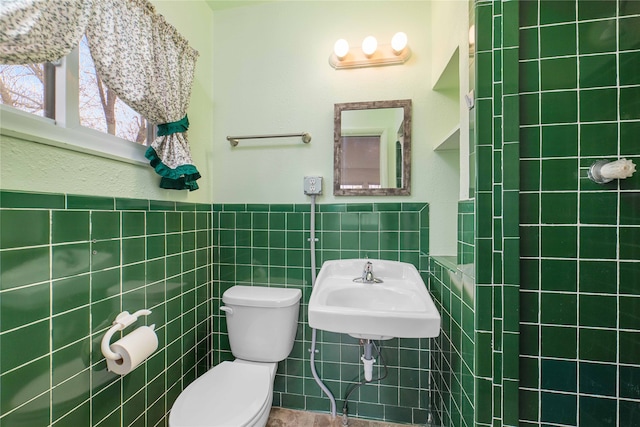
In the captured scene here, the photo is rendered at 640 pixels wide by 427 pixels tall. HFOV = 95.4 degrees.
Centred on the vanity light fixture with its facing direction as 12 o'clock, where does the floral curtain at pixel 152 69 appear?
The floral curtain is roughly at 2 o'clock from the vanity light fixture.

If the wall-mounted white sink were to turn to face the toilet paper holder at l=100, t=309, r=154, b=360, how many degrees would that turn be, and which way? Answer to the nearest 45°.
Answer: approximately 45° to its right

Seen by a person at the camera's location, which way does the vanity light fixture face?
facing the viewer

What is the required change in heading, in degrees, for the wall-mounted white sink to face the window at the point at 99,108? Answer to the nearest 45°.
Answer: approximately 90° to its right

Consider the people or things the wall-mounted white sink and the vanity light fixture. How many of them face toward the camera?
2

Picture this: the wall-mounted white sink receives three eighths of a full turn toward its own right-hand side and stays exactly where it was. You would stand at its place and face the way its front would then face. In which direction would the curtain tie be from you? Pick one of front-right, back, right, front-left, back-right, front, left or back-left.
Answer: front-left

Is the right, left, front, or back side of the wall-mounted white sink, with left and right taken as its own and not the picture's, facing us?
front

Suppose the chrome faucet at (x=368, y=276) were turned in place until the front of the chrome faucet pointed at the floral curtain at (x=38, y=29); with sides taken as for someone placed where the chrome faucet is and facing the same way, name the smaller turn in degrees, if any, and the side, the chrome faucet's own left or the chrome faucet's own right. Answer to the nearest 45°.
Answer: approximately 45° to the chrome faucet's own right
